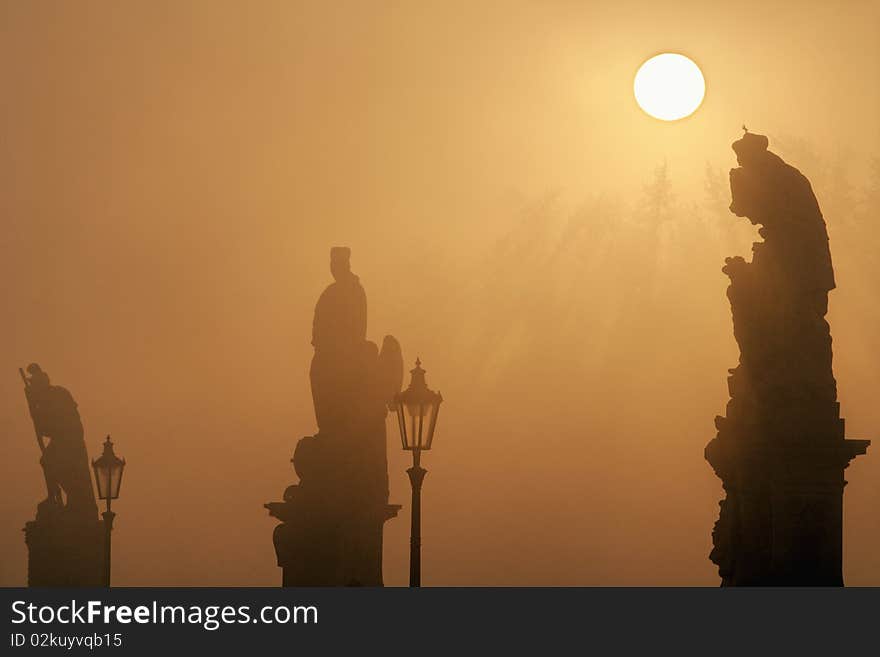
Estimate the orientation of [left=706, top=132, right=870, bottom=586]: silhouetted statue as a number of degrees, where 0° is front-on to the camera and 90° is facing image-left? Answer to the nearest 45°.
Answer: approximately 90°
